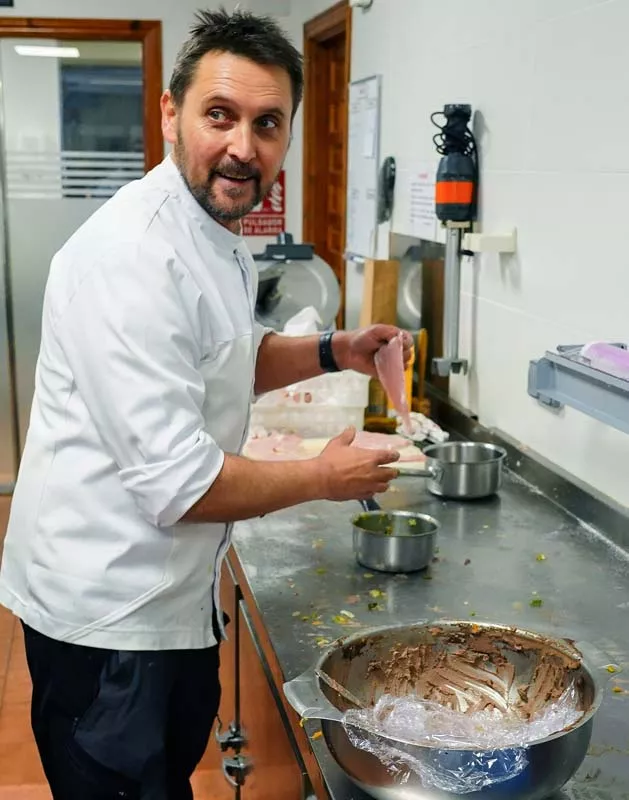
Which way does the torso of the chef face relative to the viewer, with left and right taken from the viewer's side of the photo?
facing to the right of the viewer

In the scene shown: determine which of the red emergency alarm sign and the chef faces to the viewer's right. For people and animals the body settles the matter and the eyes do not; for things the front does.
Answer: the chef

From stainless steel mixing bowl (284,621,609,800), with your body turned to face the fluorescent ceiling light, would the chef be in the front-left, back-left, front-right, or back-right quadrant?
front-left

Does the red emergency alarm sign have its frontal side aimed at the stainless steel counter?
yes

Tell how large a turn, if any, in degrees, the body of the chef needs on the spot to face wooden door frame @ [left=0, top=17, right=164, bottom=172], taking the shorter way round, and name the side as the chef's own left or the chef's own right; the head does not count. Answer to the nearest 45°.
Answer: approximately 90° to the chef's own left

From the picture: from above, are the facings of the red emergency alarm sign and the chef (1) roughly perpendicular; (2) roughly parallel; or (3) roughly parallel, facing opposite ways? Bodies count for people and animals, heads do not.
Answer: roughly perpendicular

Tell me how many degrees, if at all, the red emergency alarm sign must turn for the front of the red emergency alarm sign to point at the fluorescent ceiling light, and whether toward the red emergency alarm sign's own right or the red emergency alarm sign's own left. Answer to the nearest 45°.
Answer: approximately 90° to the red emergency alarm sign's own right

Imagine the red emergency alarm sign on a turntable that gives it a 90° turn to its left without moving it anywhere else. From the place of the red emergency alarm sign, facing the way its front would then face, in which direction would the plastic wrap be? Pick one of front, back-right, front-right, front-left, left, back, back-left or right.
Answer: right

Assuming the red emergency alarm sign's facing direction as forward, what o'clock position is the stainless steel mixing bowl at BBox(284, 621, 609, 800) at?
The stainless steel mixing bowl is roughly at 12 o'clock from the red emergency alarm sign.

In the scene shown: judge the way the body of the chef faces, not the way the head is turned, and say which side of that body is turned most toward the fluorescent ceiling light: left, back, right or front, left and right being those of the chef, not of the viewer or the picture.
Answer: left

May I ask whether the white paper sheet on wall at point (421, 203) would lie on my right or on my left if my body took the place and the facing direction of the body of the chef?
on my left

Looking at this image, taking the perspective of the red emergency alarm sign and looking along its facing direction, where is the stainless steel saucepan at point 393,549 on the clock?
The stainless steel saucepan is roughly at 12 o'clock from the red emergency alarm sign.

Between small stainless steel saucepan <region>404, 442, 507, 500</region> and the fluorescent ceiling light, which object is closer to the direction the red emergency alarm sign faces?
the small stainless steel saucepan

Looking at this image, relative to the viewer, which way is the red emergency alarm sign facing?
toward the camera

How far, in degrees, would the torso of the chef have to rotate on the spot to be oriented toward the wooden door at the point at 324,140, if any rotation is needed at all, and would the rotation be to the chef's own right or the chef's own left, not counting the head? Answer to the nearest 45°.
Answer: approximately 90° to the chef's own left

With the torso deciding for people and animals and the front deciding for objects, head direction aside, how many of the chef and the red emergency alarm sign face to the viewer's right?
1

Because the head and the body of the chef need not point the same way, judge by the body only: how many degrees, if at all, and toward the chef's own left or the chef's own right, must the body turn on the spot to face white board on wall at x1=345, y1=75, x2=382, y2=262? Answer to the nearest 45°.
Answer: approximately 90° to the chef's own left
